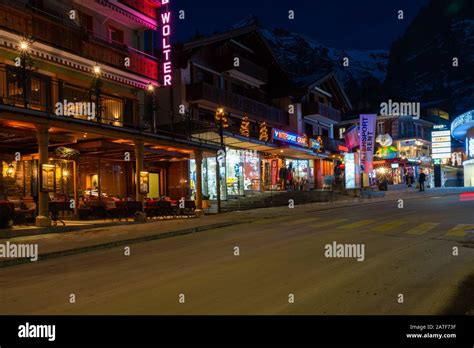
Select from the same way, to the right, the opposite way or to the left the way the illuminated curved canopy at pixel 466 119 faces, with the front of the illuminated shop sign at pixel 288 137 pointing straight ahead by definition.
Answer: to the right

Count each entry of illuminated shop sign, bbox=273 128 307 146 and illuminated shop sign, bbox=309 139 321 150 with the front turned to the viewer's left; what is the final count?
0

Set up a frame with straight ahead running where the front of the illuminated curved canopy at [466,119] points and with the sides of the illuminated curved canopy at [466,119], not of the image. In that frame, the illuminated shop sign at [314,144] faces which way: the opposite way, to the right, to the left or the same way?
to the left

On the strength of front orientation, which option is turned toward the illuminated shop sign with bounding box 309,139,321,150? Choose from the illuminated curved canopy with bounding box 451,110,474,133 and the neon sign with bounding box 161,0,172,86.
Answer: the illuminated curved canopy with bounding box 451,110,474,133

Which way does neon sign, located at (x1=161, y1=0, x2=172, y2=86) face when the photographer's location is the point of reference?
facing the viewer

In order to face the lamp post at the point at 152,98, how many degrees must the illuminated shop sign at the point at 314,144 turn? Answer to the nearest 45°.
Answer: approximately 90° to its right

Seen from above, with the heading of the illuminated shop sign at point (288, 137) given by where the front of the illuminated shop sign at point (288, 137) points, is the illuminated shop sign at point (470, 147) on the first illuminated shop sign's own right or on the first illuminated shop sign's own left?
on the first illuminated shop sign's own left

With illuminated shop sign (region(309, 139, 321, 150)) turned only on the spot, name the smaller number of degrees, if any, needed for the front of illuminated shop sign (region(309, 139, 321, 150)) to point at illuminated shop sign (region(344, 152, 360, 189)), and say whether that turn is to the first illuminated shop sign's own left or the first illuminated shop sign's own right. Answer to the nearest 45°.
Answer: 0° — it already faces it

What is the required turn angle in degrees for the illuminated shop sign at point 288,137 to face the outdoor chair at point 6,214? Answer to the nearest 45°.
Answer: approximately 90° to its right

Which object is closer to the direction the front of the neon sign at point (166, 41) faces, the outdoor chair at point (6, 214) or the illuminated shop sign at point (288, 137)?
the outdoor chair

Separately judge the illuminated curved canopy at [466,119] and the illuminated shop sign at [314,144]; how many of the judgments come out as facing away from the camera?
0

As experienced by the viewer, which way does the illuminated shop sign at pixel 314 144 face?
facing the viewer and to the right of the viewer
